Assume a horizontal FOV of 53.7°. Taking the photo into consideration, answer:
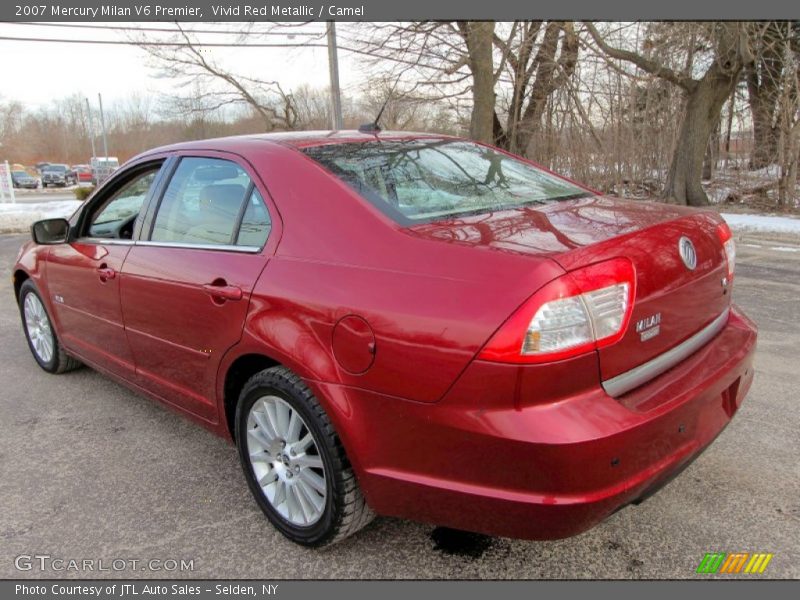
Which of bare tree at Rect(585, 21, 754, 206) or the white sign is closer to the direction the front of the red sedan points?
the white sign

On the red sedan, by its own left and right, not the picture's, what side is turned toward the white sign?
front

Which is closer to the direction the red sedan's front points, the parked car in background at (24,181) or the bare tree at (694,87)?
the parked car in background

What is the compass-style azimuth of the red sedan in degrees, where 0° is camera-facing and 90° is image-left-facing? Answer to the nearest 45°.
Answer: approximately 135°

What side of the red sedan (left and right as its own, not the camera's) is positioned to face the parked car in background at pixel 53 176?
front

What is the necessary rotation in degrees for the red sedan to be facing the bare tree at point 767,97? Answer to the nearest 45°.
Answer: approximately 90° to its right

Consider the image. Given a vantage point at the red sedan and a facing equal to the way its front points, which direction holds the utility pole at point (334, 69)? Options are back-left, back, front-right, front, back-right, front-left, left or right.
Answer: front-right

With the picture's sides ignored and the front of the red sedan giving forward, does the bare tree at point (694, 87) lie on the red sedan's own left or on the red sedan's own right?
on the red sedan's own right

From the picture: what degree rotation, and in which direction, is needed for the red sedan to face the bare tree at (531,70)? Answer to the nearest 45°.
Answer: approximately 45° to its right
